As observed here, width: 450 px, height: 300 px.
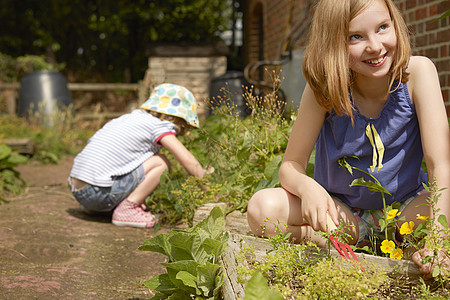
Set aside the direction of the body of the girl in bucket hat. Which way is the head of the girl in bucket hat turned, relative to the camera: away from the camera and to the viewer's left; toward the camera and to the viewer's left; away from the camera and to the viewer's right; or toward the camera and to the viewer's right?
away from the camera and to the viewer's right

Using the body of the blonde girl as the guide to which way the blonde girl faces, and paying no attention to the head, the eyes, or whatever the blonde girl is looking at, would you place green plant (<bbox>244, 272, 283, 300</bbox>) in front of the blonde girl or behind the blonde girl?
in front

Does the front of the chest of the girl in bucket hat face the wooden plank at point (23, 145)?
no

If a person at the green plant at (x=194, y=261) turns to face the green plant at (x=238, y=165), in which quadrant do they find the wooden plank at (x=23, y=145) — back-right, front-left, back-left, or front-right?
front-left

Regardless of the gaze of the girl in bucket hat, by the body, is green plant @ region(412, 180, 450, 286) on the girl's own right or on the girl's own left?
on the girl's own right

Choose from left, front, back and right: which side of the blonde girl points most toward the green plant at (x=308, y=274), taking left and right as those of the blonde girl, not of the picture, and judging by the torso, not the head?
front

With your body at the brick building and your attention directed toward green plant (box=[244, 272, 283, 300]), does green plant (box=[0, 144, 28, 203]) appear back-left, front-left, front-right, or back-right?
front-right

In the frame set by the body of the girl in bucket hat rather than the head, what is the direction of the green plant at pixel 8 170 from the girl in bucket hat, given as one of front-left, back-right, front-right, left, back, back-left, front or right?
back-left

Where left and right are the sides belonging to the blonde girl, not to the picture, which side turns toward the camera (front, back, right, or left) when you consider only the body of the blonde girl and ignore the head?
front

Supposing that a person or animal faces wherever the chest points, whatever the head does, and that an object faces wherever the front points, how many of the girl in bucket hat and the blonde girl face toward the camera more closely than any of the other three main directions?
1

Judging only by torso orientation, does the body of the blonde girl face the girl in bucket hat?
no

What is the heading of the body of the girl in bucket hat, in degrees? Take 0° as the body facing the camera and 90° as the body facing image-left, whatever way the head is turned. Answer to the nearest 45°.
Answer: approximately 270°

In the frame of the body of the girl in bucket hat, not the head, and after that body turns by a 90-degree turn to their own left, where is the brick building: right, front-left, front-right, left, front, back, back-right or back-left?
right

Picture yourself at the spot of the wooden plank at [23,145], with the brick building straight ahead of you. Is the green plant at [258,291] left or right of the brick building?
right

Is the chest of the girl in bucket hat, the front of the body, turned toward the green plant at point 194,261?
no
